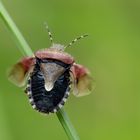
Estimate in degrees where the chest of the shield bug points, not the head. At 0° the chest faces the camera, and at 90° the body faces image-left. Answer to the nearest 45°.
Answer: approximately 180°
